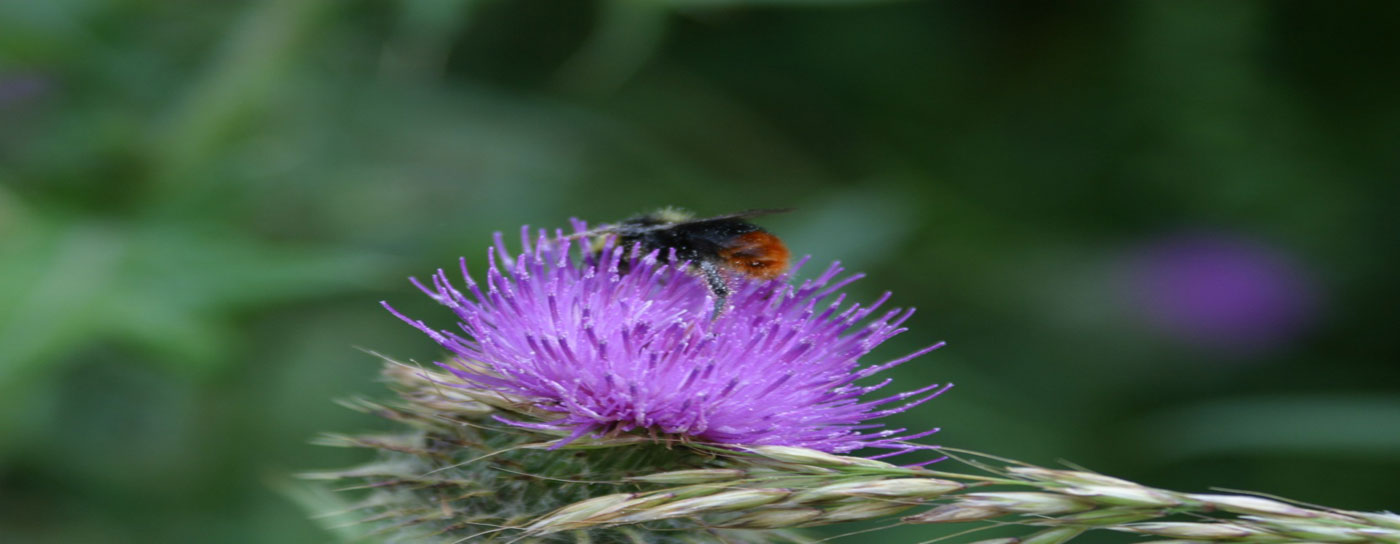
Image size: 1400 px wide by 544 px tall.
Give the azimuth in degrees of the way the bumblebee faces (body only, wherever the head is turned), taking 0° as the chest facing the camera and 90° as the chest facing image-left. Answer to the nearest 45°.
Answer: approximately 90°
